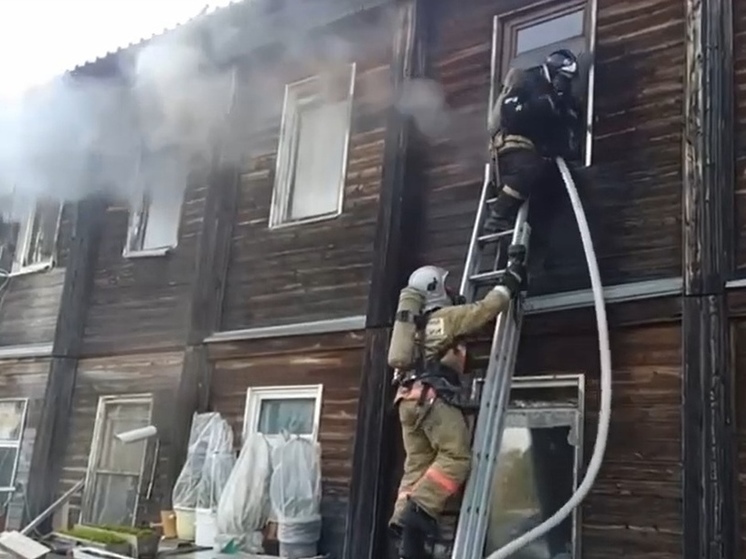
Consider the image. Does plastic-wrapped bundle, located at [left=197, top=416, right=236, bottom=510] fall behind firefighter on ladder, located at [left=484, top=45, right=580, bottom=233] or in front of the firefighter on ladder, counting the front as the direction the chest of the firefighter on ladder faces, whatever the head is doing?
behind

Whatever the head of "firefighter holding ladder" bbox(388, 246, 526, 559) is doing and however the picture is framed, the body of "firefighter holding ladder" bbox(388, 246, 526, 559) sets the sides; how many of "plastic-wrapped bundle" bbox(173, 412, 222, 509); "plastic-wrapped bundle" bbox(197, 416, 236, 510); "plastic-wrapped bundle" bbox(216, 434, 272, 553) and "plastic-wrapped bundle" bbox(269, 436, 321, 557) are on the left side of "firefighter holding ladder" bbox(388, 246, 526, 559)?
4

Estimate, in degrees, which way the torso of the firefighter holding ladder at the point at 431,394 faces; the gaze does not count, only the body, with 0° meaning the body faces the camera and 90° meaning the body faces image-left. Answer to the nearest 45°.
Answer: approximately 225°

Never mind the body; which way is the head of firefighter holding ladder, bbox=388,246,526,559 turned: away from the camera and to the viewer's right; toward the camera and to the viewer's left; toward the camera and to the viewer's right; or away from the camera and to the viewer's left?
away from the camera and to the viewer's right

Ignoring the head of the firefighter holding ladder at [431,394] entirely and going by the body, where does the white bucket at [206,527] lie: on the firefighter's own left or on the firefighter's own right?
on the firefighter's own left

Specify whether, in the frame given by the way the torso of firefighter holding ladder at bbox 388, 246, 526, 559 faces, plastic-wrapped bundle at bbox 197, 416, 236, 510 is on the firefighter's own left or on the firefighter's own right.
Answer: on the firefighter's own left

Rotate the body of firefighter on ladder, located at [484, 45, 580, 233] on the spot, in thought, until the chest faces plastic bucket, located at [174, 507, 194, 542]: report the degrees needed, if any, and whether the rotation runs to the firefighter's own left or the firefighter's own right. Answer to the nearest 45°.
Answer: approximately 135° to the firefighter's own left

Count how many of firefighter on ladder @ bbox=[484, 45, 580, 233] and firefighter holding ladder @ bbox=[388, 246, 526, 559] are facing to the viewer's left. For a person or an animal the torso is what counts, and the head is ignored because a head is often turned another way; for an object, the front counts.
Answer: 0

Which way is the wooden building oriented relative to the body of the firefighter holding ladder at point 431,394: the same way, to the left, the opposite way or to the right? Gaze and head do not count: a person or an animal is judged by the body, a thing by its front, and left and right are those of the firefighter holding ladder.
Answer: the opposite way
